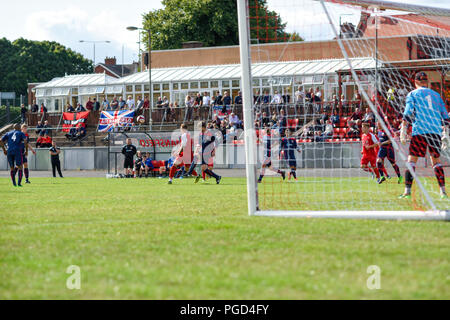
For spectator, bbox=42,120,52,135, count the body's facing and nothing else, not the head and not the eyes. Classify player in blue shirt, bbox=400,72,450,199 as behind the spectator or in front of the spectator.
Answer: in front

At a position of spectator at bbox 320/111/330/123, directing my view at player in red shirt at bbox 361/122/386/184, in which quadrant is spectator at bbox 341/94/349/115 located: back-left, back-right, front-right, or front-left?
back-left

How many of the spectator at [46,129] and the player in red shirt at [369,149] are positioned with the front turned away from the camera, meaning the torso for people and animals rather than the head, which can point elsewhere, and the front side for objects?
0

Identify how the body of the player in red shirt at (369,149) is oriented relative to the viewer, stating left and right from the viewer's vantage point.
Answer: facing the viewer and to the left of the viewer

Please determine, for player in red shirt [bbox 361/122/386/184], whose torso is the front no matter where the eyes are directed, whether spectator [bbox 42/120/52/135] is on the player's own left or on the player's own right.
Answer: on the player's own right

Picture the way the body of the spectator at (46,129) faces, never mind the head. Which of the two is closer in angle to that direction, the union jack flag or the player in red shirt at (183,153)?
the player in red shirt

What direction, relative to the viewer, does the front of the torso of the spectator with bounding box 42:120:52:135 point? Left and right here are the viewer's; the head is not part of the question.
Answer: facing the viewer

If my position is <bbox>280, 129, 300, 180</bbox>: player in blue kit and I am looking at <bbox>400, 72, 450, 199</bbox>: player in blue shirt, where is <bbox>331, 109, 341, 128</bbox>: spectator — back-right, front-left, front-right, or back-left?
back-left

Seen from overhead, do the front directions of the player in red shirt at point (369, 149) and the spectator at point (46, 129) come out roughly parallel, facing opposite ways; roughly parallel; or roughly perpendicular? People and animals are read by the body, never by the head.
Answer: roughly perpendicular

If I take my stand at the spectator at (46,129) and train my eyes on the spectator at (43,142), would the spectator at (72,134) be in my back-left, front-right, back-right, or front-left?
front-left

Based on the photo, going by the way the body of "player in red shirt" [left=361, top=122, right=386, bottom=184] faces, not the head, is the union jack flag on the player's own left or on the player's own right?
on the player's own right
